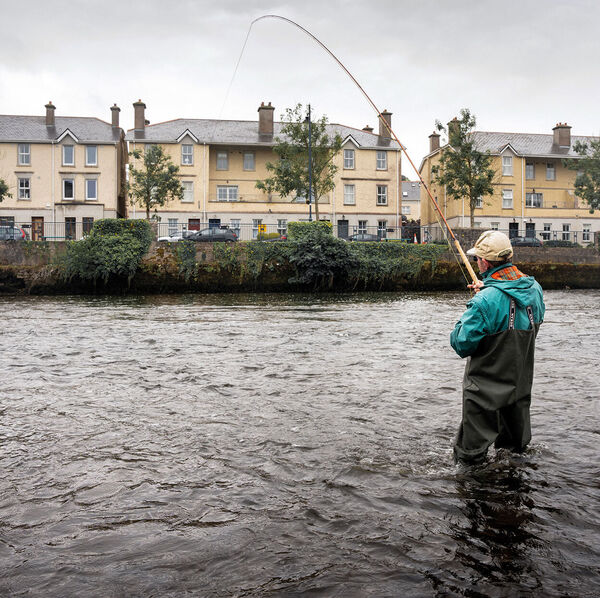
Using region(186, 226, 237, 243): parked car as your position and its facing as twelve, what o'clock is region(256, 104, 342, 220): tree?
The tree is roughly at 6 o'clock from the parked car.

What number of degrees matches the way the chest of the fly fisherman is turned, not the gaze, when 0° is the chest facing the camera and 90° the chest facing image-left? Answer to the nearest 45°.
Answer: approximately 135°

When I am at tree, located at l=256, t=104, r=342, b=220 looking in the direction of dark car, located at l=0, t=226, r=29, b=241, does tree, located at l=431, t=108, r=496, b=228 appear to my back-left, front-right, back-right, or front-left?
back-left

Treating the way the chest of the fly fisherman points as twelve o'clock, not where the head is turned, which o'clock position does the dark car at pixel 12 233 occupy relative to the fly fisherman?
The dark car is roughly at 12 o'clock from the fly fisherman.

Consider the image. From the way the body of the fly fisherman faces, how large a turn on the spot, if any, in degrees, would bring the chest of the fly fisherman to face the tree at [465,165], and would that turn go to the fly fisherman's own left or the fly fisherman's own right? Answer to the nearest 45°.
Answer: approximately 45° to the fly fisherman's own right

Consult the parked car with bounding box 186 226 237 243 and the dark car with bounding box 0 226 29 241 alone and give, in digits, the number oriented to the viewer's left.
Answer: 2

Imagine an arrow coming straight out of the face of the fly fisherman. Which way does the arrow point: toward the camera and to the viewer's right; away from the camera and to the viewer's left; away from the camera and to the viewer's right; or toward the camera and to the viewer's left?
away from the camera and to the viewer's left

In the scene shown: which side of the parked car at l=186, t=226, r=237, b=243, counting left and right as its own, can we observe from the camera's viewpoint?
left

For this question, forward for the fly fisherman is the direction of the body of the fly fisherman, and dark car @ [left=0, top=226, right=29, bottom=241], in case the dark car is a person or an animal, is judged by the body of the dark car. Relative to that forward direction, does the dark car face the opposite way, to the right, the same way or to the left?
to the left

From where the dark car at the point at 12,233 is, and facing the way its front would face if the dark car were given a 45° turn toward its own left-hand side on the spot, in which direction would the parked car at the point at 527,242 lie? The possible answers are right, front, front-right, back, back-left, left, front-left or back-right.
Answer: back-left
